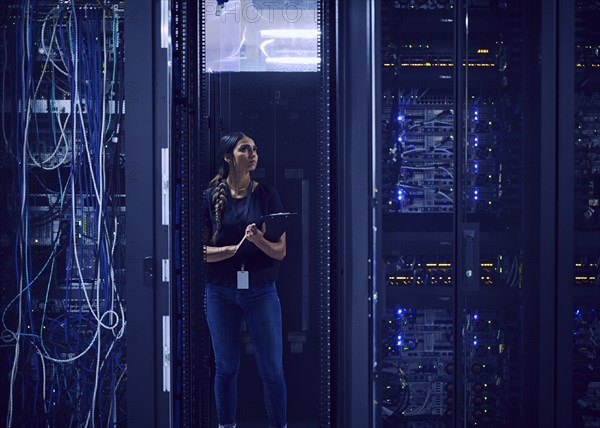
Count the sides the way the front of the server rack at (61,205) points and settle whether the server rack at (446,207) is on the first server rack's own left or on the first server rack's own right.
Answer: on the first server rack's own left

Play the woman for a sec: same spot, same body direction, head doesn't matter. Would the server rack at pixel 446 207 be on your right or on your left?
on your left

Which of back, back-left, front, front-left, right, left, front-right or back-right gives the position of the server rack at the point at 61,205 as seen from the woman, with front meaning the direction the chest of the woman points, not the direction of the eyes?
right

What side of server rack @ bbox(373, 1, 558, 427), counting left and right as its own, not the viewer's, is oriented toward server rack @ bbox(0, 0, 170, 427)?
right

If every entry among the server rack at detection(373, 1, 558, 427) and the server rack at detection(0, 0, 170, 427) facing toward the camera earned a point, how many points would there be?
2

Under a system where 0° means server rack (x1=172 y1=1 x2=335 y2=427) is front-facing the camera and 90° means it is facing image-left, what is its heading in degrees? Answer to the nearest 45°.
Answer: approximately 0°

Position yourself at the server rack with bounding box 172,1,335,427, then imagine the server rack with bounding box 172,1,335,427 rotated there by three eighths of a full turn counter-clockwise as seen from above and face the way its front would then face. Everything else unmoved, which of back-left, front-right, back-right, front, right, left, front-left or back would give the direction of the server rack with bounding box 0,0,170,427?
back-left

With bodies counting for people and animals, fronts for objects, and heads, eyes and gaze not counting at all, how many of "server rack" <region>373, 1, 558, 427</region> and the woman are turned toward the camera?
2

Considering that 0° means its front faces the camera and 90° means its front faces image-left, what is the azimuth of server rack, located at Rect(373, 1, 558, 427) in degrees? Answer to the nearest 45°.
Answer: approximately 0°
